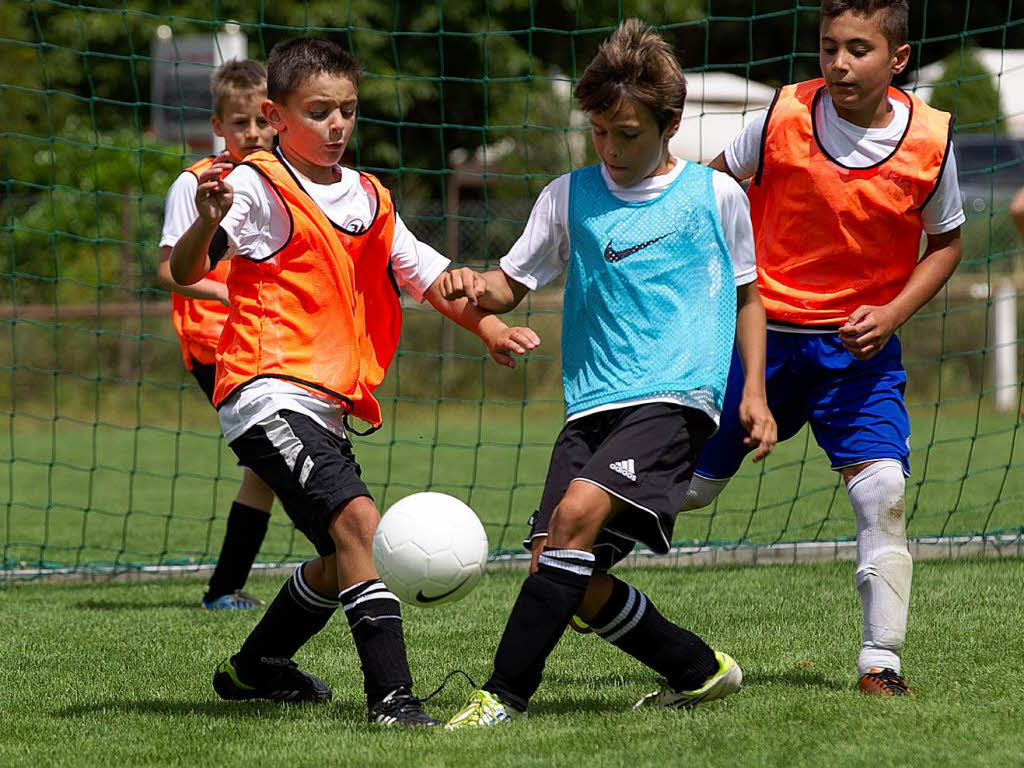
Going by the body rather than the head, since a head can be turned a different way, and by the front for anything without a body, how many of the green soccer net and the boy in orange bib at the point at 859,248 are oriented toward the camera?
2

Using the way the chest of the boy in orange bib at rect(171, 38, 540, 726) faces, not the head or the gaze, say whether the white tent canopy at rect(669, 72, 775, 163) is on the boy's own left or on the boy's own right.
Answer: on the boy's own left

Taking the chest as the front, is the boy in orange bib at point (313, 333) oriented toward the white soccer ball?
yes

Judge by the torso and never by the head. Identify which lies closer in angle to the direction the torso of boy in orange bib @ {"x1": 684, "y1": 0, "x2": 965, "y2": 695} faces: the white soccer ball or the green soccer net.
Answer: the white soccer ball

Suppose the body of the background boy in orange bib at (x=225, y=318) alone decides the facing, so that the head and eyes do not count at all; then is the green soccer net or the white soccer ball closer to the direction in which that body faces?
the white soccer ball

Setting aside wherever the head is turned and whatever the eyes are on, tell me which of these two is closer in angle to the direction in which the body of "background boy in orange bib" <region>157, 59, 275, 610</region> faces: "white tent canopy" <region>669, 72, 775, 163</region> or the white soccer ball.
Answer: the white soccer ball

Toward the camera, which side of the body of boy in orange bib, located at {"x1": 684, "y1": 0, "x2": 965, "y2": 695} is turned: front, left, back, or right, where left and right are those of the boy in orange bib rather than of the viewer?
front

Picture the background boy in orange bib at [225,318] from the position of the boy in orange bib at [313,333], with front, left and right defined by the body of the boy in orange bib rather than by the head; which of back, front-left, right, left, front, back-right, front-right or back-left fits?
back-left

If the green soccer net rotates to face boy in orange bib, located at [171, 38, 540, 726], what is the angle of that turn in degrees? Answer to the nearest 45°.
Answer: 0° — it already faces them

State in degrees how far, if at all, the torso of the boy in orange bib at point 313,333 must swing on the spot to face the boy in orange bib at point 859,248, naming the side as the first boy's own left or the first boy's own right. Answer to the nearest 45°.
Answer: approximately 45° to the first boy's own left

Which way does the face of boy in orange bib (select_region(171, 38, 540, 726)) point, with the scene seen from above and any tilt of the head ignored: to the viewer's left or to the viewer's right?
to the viewer's right

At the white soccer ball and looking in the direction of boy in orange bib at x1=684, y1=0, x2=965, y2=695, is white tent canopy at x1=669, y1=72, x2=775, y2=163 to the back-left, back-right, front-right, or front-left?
front-left

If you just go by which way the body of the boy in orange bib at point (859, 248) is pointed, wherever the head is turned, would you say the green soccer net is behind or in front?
behind
